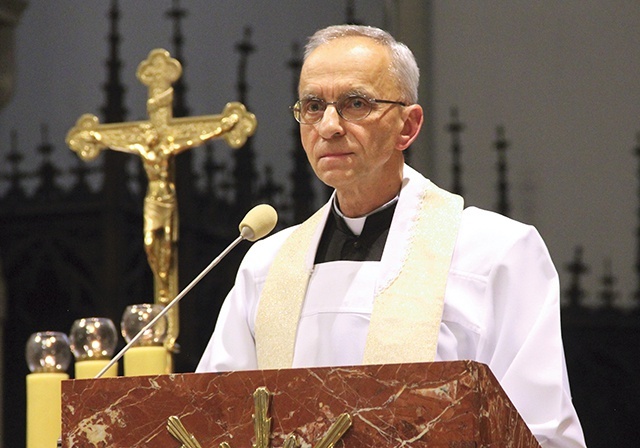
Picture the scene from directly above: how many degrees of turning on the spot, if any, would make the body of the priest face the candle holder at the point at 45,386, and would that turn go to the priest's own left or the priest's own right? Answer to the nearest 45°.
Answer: approximately 45° to the priest's own right

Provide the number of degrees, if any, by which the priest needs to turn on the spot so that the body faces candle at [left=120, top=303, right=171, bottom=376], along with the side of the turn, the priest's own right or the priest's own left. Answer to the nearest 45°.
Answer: approximately 90° to the priest's own right

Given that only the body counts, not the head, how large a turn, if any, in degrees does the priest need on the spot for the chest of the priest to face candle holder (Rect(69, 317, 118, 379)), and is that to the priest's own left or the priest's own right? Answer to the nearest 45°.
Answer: approximately 90° to the priest's own right

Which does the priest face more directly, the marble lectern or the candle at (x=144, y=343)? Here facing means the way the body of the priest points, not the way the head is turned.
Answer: the marble lectern

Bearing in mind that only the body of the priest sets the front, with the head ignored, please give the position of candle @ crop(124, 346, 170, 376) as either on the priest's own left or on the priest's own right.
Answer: on the priest's own right

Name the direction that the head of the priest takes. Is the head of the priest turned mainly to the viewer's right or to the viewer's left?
to the viewer's left

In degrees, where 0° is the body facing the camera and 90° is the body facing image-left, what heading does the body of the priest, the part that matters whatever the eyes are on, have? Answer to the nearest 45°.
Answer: approximately 45°
